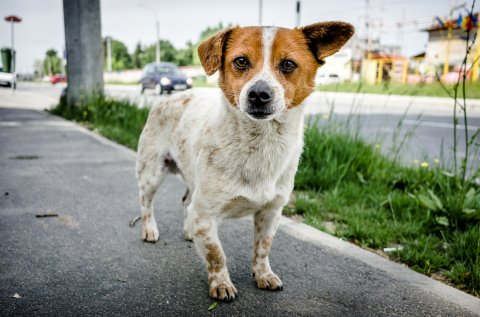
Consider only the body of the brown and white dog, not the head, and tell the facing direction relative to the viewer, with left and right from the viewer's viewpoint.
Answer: facing the viewer and to the right of the viewer

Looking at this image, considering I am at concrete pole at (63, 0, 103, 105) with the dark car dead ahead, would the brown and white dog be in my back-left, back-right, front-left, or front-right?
back-right

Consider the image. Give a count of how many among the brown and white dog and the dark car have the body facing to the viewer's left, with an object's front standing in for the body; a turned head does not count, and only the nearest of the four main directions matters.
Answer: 0

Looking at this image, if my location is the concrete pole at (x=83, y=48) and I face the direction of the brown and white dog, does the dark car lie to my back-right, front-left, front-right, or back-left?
back-left

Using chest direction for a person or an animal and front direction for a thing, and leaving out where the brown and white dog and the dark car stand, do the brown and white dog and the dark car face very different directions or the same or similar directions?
same or similar directions

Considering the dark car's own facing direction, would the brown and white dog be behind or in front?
in front

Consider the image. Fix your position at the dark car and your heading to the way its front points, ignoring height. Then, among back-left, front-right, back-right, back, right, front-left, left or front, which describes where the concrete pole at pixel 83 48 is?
front-right

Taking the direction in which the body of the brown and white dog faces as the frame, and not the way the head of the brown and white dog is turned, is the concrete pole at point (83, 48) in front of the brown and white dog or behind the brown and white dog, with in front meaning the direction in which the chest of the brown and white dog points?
behind

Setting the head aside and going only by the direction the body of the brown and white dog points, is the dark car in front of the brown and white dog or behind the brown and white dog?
behind

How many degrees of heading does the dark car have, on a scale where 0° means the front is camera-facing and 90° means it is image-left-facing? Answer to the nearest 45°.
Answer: approximately 315°
